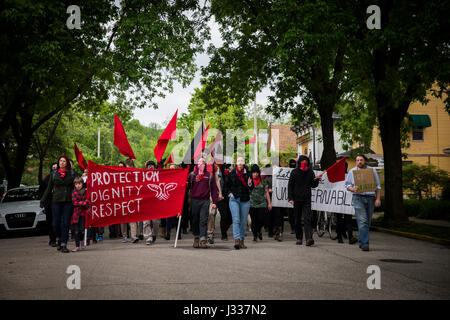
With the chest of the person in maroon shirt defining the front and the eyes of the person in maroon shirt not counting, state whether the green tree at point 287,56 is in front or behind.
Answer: behind

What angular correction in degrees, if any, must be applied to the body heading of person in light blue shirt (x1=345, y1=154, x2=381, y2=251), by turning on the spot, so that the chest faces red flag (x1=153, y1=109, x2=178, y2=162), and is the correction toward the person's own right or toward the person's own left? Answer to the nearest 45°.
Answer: approximately 90° to the person's own right

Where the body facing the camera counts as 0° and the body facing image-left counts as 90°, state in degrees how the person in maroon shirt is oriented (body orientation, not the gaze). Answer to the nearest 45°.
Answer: approximately 0°

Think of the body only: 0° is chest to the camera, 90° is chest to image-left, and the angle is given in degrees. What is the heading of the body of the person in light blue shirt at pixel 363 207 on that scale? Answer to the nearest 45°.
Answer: approximately 0°

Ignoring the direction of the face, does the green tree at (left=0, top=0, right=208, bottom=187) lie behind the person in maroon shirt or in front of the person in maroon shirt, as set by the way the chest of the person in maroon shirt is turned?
behind

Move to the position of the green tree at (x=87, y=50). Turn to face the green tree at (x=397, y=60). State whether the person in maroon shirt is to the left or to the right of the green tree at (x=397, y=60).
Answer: right
